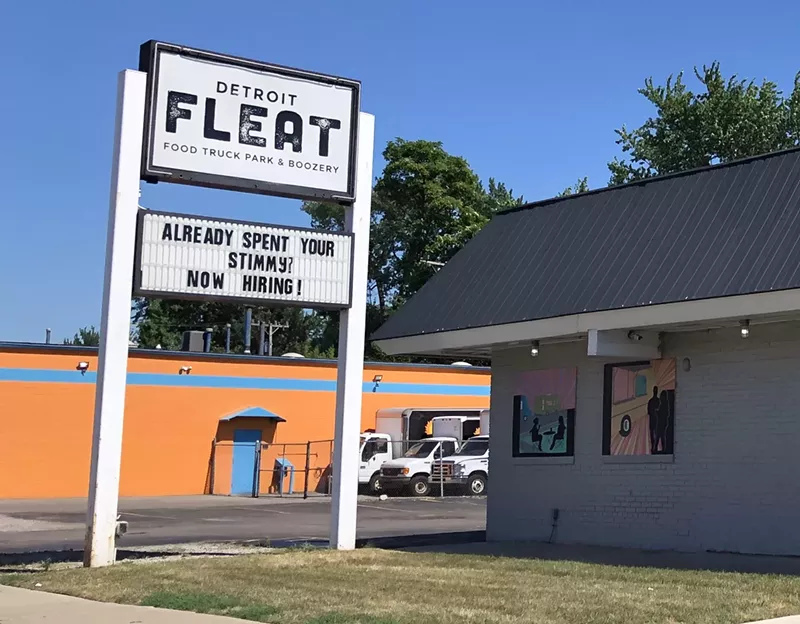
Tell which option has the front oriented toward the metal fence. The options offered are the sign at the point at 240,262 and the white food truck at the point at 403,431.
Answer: the white food truck

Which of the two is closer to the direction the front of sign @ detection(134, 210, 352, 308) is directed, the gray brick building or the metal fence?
the gray brick building

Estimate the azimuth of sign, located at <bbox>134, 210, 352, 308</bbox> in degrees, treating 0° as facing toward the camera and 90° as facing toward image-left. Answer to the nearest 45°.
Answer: approximately 315°

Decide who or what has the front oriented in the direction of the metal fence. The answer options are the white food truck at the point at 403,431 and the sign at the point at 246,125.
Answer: the white food truck
